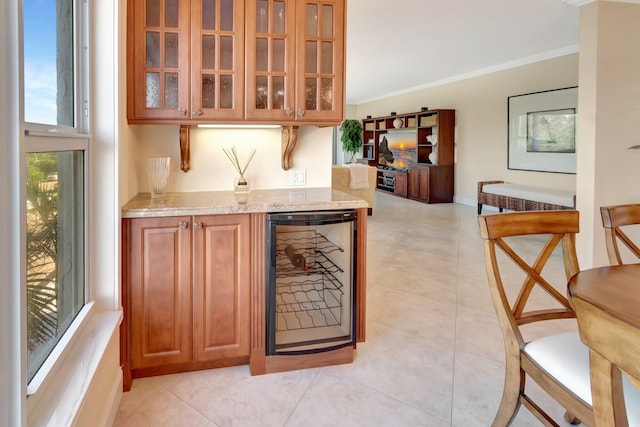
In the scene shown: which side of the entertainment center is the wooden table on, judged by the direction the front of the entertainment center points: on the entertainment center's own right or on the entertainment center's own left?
on the entertainment center's own left

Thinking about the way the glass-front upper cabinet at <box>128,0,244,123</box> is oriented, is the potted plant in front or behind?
behind

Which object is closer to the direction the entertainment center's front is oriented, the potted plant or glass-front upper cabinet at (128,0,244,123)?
the glass-front upper cabinet

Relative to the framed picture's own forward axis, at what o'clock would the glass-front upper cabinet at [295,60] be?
The glass-front upper cabinet is roughly at 11 o'clock from the framed picture.

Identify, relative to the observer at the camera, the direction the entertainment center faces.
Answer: facing the viewer and to the left of the viewer

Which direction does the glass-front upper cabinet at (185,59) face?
toward the camera

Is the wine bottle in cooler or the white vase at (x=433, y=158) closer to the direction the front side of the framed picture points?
the wine bottle in cooler

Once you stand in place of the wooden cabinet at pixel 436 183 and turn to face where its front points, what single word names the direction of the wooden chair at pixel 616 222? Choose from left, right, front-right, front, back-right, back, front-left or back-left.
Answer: front-left

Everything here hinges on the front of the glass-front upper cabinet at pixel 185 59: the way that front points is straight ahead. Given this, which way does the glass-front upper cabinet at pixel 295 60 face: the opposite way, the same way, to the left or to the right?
the same way

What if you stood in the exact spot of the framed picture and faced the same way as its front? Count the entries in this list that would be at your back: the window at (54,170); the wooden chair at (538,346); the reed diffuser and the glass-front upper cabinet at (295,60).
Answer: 0

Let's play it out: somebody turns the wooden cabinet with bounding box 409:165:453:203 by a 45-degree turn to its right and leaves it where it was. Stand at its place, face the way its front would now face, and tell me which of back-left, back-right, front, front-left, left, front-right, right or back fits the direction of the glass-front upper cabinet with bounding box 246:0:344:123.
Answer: left
